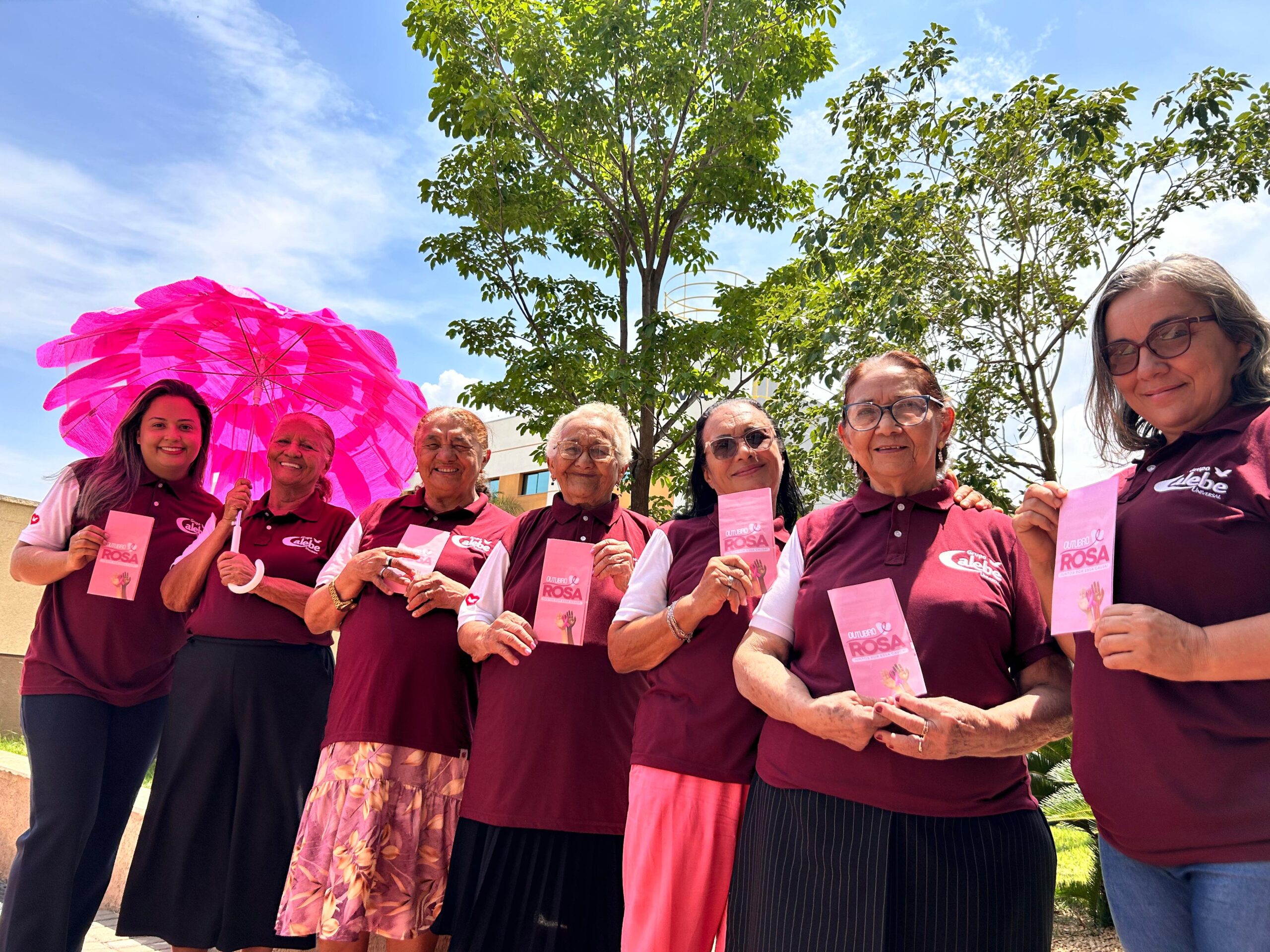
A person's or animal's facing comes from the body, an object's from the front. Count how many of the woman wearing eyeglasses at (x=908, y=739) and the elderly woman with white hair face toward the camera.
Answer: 2

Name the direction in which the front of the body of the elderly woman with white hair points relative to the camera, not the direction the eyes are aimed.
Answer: toward the camera

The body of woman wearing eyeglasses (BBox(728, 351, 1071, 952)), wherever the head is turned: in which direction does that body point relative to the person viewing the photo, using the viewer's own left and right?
facing the viewer

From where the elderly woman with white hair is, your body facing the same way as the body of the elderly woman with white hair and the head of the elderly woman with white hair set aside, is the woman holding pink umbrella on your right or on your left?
on your right

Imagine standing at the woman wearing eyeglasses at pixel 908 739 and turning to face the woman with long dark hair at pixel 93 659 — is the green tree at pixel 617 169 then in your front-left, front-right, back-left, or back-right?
front-right

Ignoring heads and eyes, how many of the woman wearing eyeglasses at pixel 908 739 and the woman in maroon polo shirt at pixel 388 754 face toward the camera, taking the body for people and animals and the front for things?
2

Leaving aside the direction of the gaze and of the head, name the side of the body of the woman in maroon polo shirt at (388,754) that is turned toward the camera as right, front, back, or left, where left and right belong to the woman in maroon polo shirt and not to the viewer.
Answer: front

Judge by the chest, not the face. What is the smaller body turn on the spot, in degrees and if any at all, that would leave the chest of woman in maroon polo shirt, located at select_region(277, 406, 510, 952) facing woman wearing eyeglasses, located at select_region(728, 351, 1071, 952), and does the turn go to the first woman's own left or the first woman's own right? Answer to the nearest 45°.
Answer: approximately 45° to the first woman's own left

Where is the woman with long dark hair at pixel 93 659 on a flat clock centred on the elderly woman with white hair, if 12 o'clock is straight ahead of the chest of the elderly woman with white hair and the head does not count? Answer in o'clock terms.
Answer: The woman with long dark hair is roughly at 4 o'clock from the elderly woman with white hair.

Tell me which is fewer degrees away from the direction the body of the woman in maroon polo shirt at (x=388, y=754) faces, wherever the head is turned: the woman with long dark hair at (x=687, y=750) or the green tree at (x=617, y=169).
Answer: the woman with long dark hair
